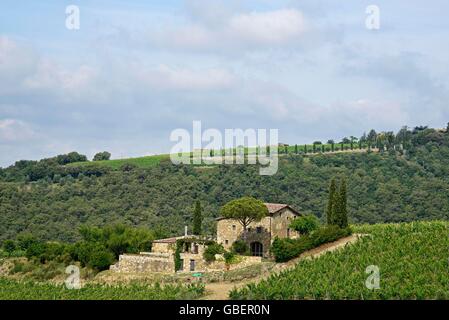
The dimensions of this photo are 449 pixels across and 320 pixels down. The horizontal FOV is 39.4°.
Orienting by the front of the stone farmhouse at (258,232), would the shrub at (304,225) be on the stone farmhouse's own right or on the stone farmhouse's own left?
on the stone farmhouse's own left

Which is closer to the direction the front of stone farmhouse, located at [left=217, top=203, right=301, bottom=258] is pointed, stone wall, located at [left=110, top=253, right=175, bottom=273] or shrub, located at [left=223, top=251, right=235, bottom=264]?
the shrub

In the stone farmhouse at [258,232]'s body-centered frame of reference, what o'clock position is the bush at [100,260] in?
The bush is roughly at 3 o'clock from the stone farmhouse.

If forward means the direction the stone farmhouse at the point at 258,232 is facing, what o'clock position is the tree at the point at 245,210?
The tree is roughly at 1 o'clock from the stone farmhouse.

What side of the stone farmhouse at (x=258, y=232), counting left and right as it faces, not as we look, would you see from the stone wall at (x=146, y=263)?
right

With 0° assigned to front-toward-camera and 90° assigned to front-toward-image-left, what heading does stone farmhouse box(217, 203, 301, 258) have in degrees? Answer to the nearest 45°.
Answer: approximately 0°

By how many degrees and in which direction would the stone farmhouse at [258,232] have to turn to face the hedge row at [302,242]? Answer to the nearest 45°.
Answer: approximately 45° to its left
